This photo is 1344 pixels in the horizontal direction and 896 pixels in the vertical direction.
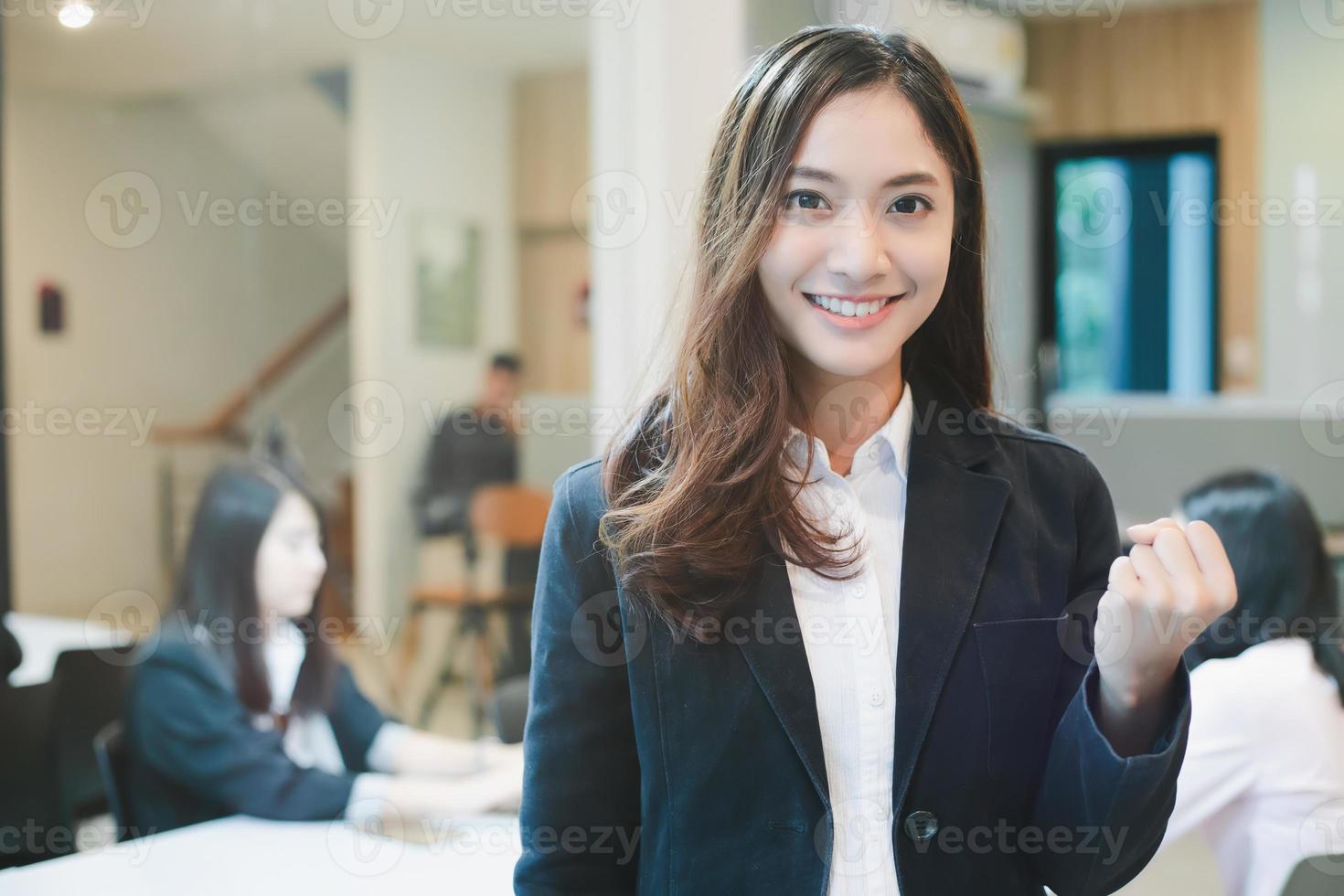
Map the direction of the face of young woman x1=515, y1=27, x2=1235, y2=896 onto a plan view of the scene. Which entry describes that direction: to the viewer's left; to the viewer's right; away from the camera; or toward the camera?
toward the camera

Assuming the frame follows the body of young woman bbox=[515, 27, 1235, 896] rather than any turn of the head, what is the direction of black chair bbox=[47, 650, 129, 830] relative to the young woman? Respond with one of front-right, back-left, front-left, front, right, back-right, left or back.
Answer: back-right

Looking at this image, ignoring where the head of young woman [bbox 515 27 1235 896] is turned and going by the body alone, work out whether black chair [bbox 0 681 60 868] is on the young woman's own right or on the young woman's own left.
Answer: on the young woman's own right

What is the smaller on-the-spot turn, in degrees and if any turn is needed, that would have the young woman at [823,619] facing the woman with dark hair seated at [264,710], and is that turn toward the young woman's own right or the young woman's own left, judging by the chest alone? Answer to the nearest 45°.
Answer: approximately 135° to the young woman's own right

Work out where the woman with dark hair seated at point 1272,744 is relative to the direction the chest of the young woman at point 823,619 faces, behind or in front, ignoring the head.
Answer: behind

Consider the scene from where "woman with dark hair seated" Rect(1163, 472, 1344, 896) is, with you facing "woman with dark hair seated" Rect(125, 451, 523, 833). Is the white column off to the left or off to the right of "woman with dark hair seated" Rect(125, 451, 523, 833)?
right

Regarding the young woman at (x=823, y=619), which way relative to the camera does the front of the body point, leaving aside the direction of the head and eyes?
toward the camera

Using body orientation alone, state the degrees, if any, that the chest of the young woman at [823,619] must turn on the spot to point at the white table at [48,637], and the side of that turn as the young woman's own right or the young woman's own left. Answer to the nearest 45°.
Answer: approximately 135° to the young woman's own right

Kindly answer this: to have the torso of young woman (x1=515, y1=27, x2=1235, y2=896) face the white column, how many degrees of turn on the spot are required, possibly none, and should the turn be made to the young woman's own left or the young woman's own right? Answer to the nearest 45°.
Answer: approximately 180°

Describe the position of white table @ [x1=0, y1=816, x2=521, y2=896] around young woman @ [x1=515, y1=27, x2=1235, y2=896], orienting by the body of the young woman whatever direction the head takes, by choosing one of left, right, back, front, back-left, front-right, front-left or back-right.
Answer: back-right

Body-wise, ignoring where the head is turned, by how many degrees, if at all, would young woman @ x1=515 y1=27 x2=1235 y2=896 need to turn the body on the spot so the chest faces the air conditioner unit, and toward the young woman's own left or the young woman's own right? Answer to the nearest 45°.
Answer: approximately 180°
